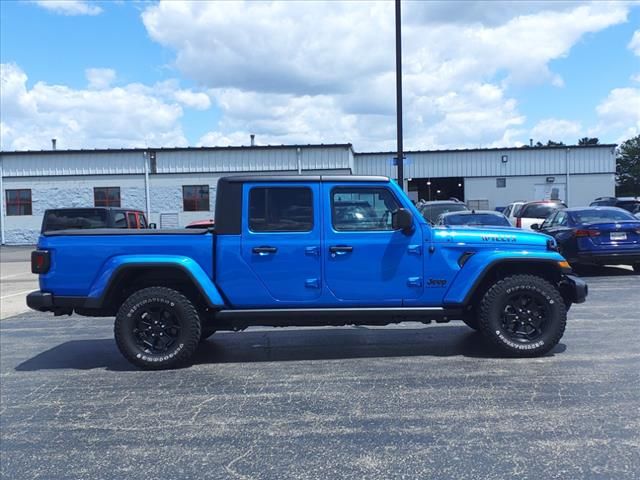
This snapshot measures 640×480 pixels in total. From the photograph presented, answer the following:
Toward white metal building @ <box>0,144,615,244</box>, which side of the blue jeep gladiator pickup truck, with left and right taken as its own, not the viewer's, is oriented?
left

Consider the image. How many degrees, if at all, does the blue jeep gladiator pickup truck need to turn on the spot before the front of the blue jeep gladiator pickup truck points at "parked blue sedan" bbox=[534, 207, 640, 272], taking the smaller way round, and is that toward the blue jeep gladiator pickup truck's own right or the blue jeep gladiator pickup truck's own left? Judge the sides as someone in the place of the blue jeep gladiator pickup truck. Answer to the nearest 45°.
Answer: approximately 45° to the blue jeep gladiator pickup truck's own left

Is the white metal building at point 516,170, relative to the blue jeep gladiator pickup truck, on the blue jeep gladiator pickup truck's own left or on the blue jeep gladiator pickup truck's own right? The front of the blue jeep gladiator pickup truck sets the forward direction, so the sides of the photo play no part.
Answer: on the blue jeep gladiator pickup truck's own left

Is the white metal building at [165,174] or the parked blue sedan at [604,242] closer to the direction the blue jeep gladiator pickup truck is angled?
the parked blue sedan

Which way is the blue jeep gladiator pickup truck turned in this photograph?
to the viewer's right
